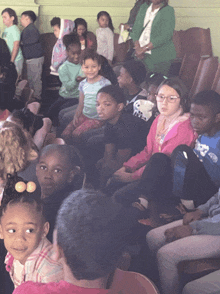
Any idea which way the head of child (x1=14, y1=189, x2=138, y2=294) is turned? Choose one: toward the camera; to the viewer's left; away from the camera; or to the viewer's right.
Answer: away from the camera

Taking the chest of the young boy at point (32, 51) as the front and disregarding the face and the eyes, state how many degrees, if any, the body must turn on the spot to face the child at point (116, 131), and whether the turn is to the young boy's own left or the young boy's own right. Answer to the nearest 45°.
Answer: approximately 90° to the young boy's own left

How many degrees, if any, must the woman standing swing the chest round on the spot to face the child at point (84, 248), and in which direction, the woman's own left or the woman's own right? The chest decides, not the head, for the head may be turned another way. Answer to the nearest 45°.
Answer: approximately 45° to the woman's own left

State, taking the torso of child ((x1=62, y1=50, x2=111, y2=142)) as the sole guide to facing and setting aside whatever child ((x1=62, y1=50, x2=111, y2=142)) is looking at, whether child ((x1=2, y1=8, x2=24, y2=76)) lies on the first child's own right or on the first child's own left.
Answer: on the first child's own right

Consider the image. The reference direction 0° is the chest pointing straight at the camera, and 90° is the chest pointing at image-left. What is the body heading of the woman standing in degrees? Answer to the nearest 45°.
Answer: approximately 45°

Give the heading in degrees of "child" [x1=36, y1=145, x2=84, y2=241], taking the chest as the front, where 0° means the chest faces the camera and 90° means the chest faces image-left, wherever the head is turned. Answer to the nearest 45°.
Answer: approximately 45°

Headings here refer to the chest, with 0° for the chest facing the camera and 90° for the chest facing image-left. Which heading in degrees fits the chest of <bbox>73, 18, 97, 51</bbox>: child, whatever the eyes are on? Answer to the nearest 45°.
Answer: approximately 45°
